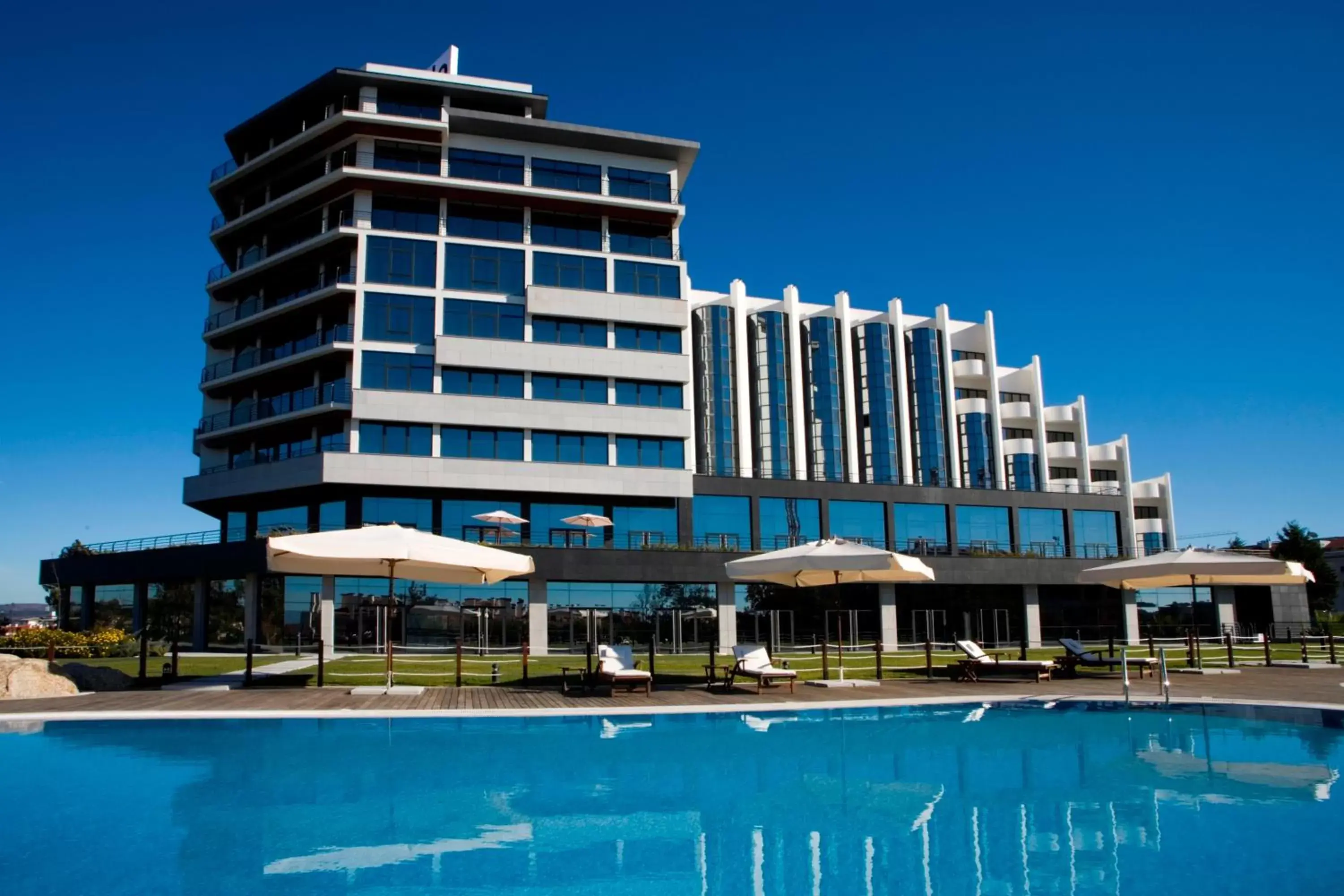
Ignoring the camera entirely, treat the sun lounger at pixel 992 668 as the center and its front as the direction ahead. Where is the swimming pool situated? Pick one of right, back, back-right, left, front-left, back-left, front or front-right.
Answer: right

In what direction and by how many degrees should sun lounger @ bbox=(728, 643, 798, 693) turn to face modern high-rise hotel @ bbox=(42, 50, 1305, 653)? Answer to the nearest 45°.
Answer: approximately 180°

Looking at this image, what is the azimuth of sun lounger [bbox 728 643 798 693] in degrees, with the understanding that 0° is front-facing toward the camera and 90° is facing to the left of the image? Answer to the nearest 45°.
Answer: approximately 315°

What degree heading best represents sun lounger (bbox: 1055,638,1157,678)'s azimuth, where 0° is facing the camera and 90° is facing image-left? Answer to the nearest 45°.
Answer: approximately 270°

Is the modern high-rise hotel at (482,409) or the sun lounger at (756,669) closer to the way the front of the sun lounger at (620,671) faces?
the sun lounger

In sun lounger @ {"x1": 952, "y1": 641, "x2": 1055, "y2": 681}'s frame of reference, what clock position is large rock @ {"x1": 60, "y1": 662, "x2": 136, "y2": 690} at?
The large rock is roughly at 5 o'clock from the sun lounger.

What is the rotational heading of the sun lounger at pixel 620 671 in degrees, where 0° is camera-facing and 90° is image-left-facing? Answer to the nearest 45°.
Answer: approximately 315°

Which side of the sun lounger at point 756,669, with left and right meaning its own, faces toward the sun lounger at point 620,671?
right

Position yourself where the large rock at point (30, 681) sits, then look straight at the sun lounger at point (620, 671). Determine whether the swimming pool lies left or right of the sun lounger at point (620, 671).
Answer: right

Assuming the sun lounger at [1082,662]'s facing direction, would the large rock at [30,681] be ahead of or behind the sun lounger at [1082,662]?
behind

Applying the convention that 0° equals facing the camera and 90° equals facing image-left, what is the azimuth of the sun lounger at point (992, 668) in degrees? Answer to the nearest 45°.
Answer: approximately 270°

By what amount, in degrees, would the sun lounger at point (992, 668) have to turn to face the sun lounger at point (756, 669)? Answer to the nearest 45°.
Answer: approximately 135° to its right
